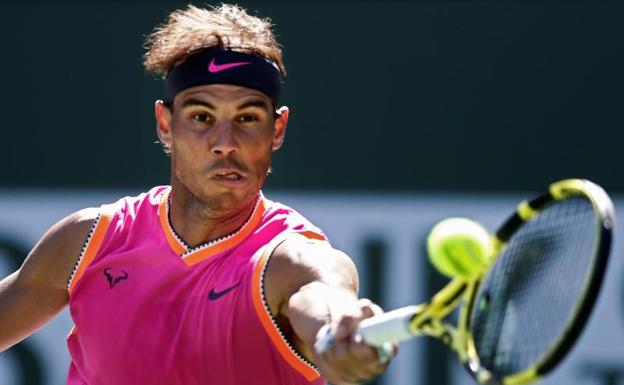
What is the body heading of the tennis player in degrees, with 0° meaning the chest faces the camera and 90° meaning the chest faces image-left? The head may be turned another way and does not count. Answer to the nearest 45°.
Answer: approximately 0°
